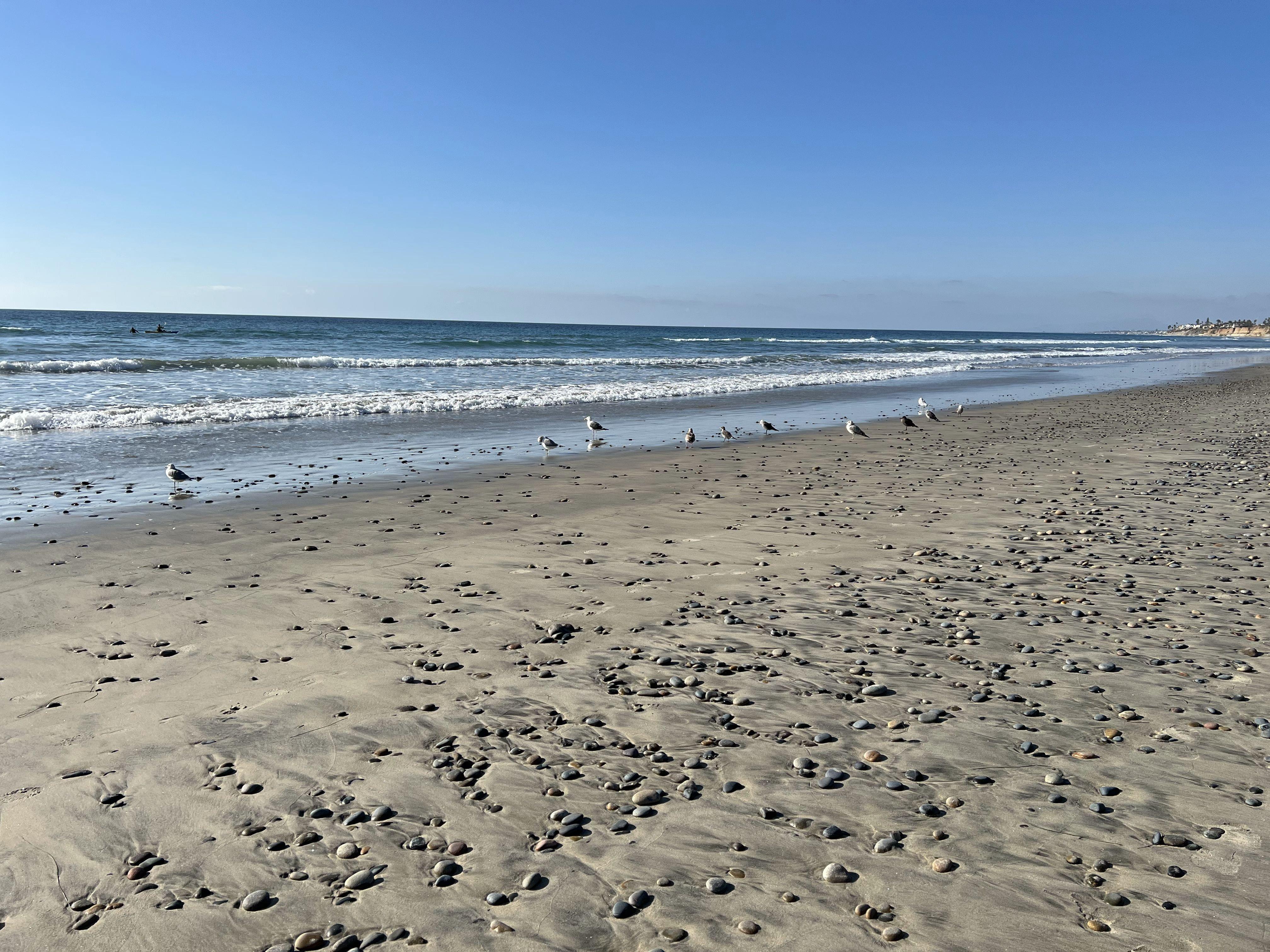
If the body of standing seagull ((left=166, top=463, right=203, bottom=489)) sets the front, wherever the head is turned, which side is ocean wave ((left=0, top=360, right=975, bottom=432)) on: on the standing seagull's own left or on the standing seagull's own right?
on the standing seagull's own right

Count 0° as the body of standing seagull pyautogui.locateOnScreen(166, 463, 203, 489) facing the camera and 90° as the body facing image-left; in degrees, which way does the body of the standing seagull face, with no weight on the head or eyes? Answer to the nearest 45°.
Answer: approximately 90°

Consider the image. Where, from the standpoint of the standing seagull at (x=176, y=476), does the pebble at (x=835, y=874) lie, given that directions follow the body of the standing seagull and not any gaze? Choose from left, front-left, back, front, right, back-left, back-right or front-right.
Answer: left

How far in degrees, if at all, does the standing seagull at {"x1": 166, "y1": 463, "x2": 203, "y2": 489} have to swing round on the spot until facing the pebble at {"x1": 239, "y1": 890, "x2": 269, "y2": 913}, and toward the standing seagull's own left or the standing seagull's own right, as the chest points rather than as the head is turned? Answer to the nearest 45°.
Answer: approximately 90° to the standing seagull's own left
